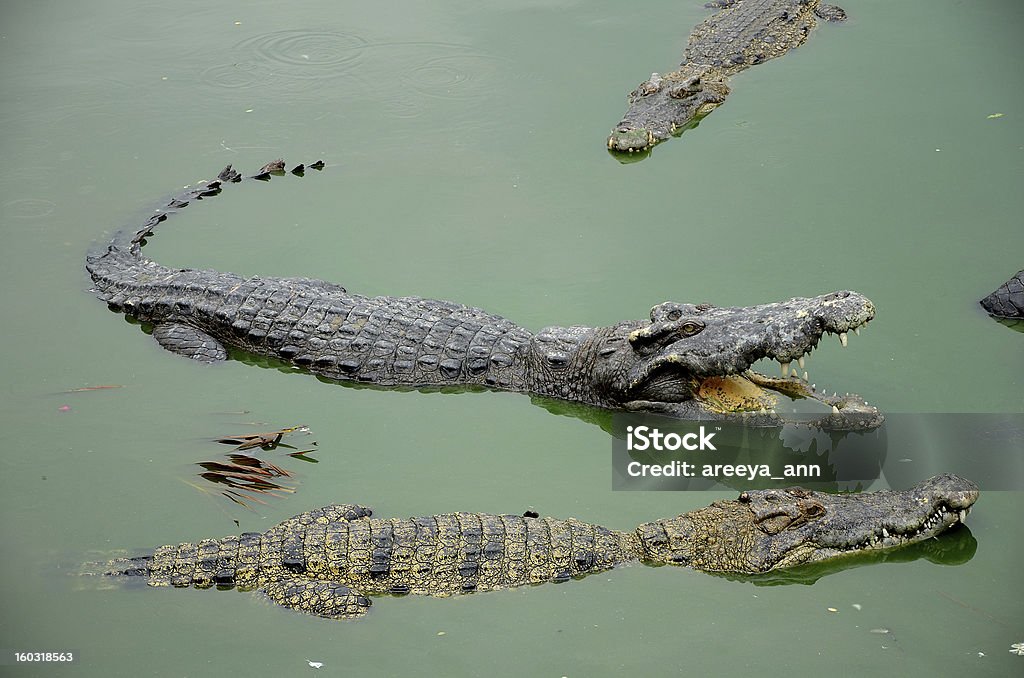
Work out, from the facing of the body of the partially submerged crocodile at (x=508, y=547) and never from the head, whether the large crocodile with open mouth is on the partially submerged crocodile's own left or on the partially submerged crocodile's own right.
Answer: on the partially submerged crocodile's own left

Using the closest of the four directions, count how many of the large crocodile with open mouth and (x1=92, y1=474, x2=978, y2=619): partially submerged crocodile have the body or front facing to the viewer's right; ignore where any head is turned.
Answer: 2

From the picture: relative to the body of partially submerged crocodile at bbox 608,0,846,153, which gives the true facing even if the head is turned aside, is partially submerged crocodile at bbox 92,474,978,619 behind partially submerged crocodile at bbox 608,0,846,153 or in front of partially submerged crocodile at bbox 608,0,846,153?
in front

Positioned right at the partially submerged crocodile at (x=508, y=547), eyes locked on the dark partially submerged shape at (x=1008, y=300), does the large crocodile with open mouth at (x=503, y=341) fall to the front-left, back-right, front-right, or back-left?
front-left

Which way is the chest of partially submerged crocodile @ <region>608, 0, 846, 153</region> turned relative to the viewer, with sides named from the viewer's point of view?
facing the viewer and to the left of the viewer

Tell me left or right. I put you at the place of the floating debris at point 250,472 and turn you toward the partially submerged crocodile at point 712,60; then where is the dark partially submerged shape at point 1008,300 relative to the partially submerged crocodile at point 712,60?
right

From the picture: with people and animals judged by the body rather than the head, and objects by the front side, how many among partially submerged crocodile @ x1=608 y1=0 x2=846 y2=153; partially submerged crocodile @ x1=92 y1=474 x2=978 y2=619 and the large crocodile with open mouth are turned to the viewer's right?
2

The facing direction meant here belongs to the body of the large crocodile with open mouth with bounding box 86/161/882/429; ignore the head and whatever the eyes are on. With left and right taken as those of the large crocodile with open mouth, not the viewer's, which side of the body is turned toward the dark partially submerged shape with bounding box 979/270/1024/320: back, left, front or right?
front

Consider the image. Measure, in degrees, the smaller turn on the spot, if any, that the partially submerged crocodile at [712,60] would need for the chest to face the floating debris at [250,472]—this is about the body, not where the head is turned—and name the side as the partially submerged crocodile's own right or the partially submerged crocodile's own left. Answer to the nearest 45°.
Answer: approximately 45° to the partially submerged crocodile's own left

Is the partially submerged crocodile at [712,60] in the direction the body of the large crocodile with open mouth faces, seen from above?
no

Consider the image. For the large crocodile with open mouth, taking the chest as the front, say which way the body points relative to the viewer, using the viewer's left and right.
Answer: facing to the right of the viewer

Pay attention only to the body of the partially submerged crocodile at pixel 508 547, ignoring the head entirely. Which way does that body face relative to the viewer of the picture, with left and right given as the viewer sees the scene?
facing to the right of the viewer

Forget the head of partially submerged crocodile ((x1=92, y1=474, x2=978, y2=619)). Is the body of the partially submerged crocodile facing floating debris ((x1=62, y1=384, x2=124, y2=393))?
no

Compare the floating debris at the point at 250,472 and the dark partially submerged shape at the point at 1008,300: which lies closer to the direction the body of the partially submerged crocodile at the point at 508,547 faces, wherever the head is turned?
the dark partially submerged shape

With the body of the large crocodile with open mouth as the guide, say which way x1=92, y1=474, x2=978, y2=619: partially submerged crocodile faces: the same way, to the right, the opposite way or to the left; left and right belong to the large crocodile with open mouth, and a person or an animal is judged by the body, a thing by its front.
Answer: the same way

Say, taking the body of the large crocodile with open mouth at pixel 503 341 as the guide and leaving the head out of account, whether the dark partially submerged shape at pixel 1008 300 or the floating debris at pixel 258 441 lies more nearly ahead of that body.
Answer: the dark partially submerged shape
